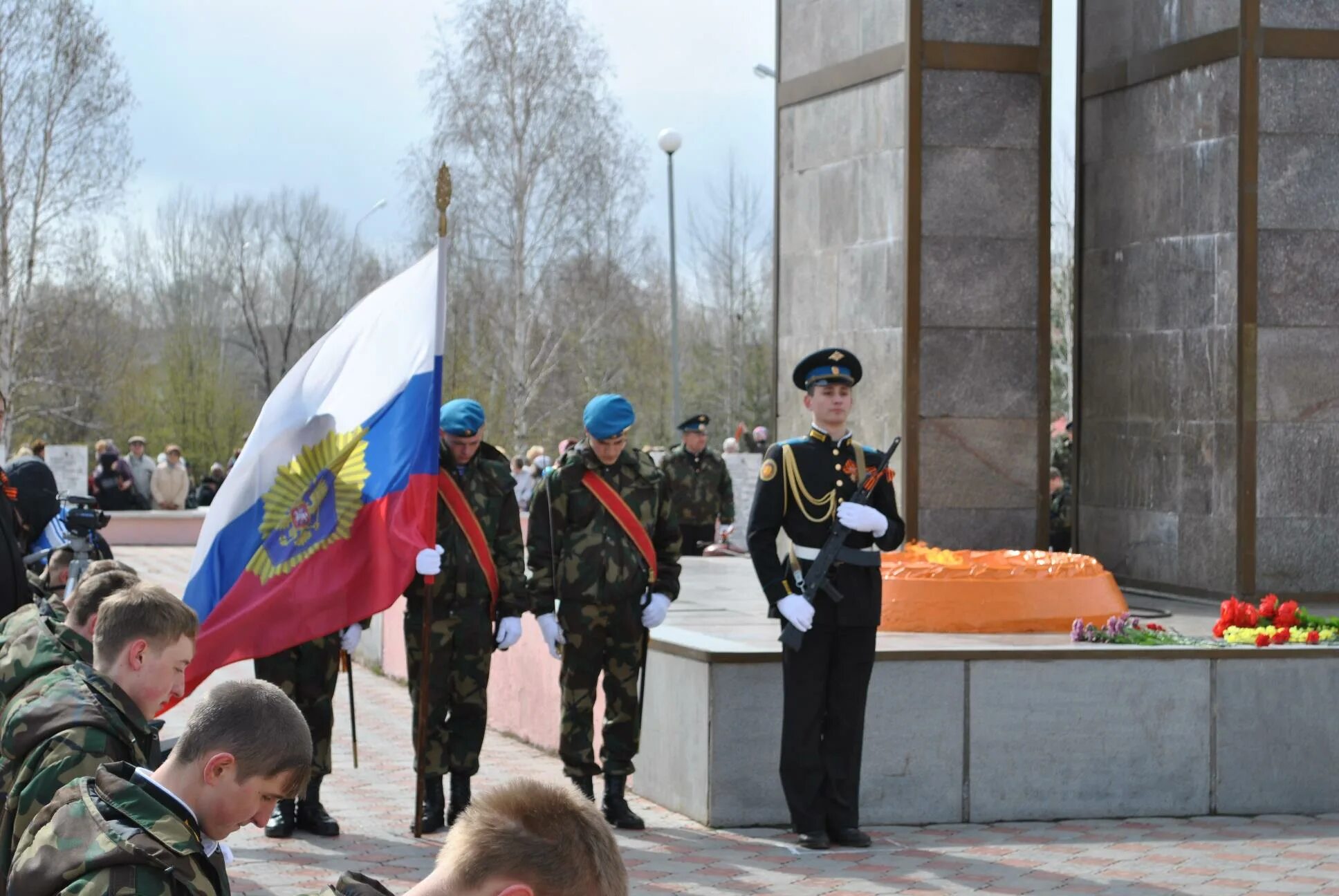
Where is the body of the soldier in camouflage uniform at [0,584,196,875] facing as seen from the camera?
to the viewer's right

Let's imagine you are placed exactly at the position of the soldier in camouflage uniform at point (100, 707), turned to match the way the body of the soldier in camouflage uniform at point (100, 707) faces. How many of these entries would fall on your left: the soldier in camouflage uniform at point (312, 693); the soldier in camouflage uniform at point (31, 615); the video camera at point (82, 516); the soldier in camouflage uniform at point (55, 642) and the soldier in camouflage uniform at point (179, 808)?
4

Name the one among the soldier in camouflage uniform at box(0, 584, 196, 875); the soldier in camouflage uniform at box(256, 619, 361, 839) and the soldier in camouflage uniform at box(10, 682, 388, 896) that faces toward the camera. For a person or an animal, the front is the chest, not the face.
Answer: the soldier in camouflage uniform at box(256, 619, 361, 839)

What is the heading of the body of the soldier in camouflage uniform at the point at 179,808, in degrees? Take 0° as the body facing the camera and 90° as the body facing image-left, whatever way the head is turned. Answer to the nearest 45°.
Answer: approximately 270°

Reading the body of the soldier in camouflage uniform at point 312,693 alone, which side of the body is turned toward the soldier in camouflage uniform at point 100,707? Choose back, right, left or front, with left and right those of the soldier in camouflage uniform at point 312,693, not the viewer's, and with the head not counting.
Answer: front

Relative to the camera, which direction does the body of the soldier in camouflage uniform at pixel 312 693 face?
toward the camera

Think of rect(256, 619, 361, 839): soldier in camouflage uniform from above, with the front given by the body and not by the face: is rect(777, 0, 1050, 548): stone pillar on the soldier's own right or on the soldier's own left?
on the soldier's own left

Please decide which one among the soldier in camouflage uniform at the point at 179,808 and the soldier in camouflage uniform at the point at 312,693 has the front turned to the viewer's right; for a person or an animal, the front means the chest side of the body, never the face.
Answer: the soldier in camouflage uniform at the point at 179,808

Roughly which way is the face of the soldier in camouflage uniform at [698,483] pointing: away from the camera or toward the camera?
toward the camera

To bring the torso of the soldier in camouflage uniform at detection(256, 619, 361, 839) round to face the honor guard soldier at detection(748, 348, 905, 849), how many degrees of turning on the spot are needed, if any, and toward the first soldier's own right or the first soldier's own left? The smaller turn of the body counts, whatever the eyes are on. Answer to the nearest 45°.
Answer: approximately 90° to the first soldier's own left

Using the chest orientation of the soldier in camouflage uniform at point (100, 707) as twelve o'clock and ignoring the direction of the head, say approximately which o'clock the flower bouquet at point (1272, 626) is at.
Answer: The flower bouquet is roughly at 11 o'clock from the soldier in camouflage uniform.

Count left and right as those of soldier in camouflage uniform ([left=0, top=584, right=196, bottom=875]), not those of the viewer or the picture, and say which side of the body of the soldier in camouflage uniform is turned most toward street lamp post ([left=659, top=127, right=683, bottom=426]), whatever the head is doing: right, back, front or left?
left

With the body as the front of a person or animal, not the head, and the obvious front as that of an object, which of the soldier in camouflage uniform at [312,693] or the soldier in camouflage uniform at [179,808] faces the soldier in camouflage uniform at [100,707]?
the soldier in camouflage uniform at [312,693]

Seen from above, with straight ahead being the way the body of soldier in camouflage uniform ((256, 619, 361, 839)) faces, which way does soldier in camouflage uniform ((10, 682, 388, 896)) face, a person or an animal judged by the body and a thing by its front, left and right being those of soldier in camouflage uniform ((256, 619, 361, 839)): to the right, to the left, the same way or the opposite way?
to the left

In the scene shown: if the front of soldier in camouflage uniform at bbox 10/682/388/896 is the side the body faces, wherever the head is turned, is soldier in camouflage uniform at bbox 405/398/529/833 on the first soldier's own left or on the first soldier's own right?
on the first soldier's own left
